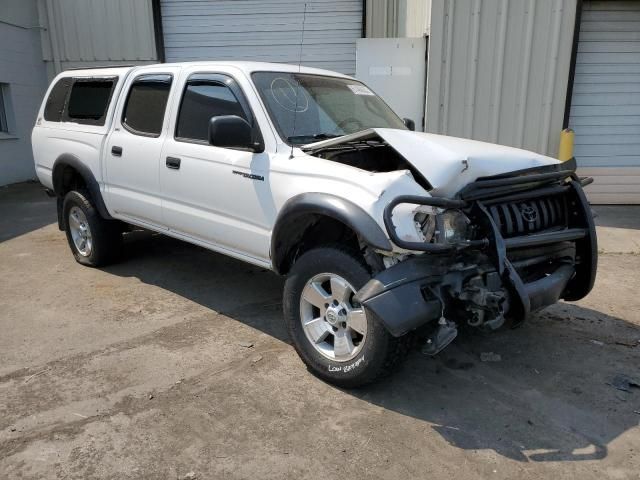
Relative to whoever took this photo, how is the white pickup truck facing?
facing the viewer and to the right of the viewer

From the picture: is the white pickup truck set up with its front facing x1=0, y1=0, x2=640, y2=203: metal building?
no

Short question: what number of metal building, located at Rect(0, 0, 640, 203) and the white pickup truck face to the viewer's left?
0

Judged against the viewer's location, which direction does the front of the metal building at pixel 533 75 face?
facing the viewer

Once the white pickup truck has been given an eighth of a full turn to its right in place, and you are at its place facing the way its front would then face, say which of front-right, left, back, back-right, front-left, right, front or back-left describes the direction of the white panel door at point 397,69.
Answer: back

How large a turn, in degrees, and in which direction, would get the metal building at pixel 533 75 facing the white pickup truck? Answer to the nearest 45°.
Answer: approximately 45° to its right
